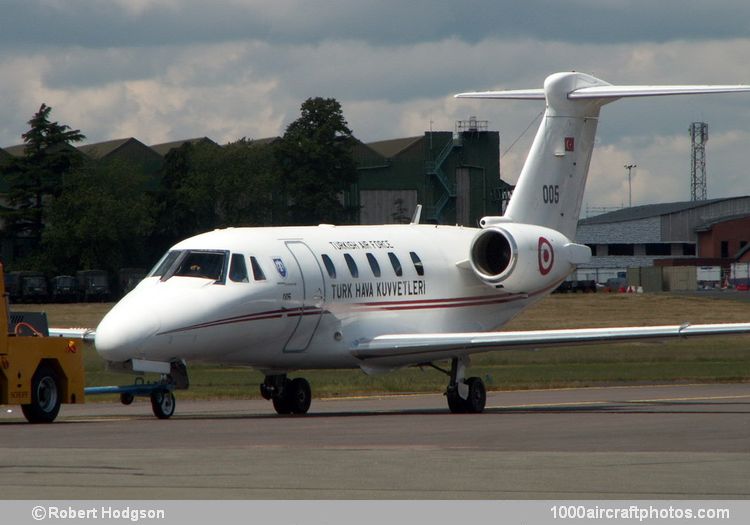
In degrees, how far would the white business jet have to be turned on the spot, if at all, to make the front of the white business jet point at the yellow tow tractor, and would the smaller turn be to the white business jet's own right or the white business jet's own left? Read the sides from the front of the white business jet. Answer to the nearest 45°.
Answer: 0° — it already faces it
